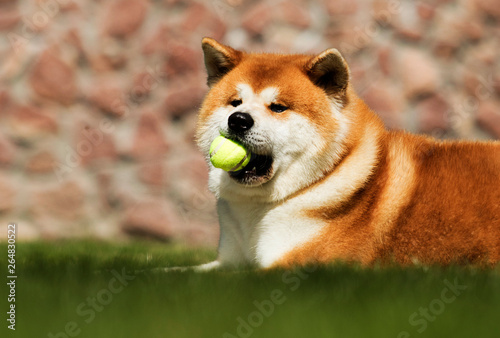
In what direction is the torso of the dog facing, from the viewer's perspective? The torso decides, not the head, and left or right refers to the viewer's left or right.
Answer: facing the viewer and to the left of the viewer

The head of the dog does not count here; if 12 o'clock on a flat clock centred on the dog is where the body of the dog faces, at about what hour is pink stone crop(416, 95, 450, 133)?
The pink stone is roughly at 5 o'clock from the dog.

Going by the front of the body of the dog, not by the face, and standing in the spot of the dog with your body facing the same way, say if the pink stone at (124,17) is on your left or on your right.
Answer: on your right

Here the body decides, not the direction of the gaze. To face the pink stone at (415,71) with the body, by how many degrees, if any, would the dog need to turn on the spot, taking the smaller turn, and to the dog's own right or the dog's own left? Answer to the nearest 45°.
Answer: approximately 135° to the dog's own right

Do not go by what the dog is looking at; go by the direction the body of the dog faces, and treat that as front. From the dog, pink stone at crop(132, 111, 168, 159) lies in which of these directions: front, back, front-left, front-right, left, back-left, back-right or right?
right

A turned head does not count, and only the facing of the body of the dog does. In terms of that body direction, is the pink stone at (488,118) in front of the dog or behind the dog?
behind

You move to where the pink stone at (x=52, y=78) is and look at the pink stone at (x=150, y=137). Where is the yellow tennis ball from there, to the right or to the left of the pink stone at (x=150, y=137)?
right

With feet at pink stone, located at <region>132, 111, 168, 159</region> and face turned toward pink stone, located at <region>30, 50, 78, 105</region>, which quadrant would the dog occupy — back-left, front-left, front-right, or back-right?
back-left

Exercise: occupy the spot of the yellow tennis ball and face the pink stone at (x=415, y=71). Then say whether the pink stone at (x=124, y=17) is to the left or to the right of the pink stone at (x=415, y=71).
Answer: left
